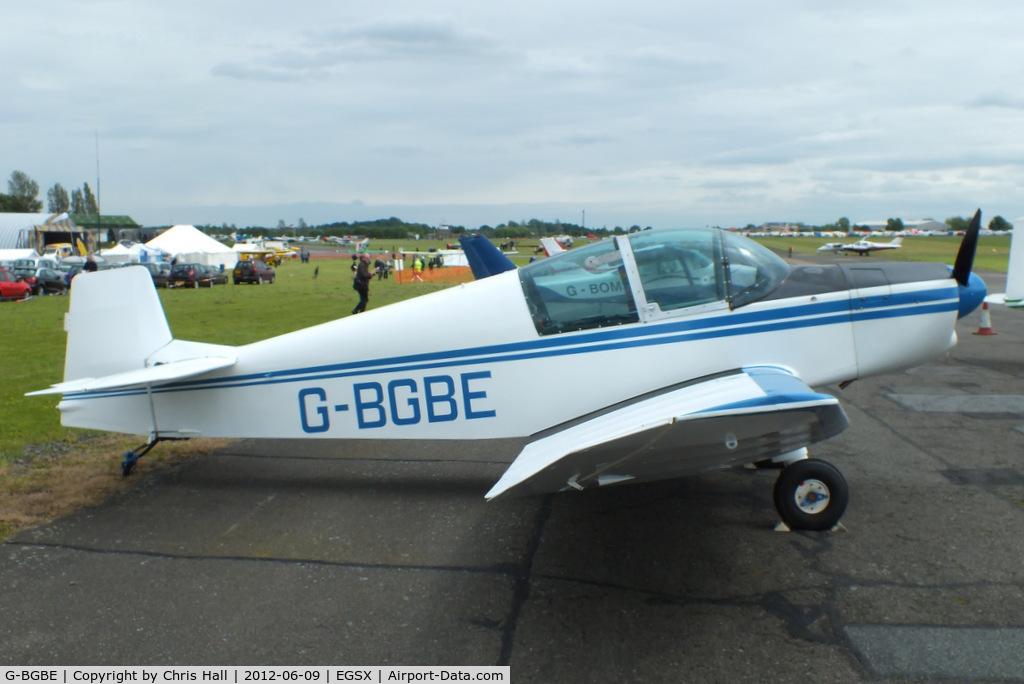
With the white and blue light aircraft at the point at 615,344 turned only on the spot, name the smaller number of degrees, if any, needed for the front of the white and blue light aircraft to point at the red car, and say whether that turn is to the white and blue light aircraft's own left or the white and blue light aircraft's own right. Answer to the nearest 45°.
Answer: approximately 135° to the white and blue light aircraft's own left

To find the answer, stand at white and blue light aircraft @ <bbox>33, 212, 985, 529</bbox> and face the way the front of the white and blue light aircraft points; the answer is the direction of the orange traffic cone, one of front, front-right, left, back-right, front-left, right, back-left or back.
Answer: front-left

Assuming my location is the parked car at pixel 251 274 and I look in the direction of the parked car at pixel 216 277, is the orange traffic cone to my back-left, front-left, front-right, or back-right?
back-left

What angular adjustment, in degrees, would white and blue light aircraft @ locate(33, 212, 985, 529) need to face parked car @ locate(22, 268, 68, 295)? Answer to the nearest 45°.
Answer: approximately 135° to its left

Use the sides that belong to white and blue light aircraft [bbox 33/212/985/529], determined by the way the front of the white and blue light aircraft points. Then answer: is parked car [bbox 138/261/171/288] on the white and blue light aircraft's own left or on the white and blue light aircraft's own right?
on the white and blue light aircraft's own left

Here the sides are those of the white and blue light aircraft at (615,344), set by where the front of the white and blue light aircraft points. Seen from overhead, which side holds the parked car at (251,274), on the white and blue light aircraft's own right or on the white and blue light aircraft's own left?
on the white and blue light aircraft's own left

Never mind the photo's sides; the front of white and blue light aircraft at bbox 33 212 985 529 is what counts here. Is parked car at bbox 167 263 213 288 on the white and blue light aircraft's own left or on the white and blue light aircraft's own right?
on the white and blue light aircraft's own left

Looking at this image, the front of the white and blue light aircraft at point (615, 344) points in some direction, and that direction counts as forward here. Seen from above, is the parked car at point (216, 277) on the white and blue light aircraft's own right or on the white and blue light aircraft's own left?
on the white and blue light aircraft's own left

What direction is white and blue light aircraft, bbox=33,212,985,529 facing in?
to the viewer's right
